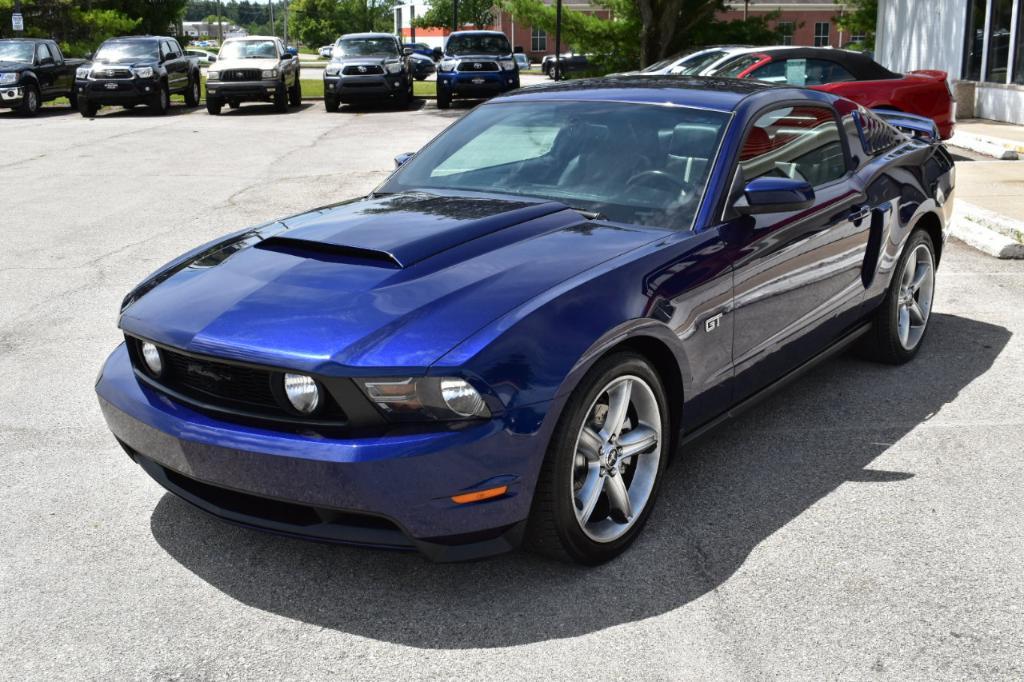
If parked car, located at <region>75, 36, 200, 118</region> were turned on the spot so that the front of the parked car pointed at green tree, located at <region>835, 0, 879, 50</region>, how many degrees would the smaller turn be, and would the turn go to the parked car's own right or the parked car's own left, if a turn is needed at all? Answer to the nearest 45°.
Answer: approximately 135° to the parked car's own left

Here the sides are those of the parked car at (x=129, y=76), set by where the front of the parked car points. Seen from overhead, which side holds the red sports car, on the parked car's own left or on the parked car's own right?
on the parked car's own left

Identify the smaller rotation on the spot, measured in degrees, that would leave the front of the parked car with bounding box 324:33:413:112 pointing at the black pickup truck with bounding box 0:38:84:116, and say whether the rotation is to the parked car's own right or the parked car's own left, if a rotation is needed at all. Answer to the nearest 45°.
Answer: approximately 90° to the parked car's own right

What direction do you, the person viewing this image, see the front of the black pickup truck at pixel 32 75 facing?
facing the viewer and to the left of the viewer

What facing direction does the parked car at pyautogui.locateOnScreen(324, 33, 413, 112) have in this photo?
toward the camera

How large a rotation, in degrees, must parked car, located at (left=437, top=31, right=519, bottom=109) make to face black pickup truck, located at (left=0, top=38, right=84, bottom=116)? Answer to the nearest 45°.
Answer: approximately 90° to its right

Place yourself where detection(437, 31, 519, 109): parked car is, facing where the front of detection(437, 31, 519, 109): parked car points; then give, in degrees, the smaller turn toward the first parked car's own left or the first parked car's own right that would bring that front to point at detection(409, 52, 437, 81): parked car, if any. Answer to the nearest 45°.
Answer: approximately 180°

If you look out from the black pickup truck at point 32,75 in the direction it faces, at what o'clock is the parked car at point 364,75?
The parked car is roughly at 8 o'clock from the black pickup truck.

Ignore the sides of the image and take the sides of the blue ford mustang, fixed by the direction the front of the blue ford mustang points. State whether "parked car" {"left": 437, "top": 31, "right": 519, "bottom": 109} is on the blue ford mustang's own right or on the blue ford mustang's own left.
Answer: on the blue ford mustang's own right

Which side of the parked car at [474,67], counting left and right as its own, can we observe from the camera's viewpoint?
front

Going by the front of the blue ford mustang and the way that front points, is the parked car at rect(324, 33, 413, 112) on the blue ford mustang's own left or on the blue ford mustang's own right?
on the blue ford mustang's own right

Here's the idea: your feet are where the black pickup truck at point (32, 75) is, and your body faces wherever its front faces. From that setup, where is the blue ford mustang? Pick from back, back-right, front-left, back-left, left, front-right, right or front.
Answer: front-left

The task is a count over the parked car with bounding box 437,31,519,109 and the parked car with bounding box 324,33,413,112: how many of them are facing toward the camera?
2

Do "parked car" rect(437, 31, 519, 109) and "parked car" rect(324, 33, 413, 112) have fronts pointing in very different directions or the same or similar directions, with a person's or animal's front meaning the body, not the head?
same or similar directions

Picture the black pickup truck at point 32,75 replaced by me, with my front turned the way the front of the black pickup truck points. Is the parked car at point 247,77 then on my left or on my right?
on my left
